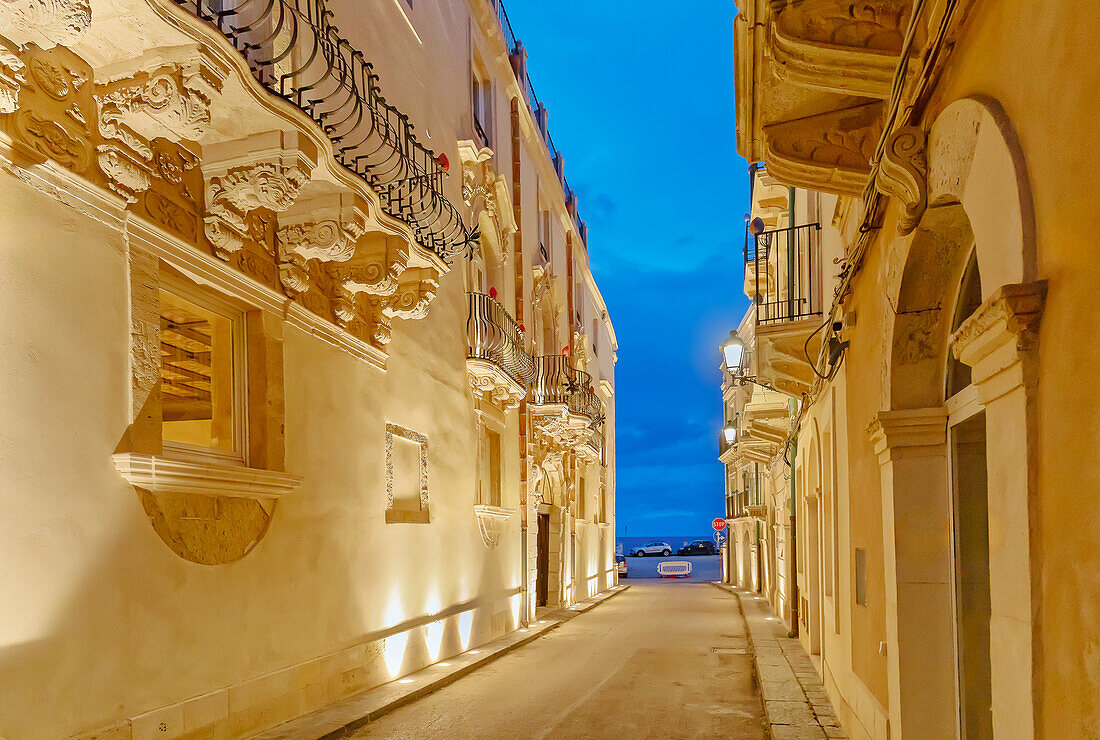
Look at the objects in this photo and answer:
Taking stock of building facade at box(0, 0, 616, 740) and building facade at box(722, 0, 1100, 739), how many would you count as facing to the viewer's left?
1

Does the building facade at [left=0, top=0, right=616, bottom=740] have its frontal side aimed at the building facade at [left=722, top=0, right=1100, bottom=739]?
yes

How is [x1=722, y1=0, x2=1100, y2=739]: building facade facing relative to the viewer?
to the viewer's left

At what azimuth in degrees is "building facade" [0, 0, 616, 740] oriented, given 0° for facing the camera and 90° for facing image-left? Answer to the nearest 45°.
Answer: approximately 315°

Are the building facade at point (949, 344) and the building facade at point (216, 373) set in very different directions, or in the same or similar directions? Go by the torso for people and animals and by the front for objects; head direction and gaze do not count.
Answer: very different directions

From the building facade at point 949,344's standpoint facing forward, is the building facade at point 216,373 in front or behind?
in front
